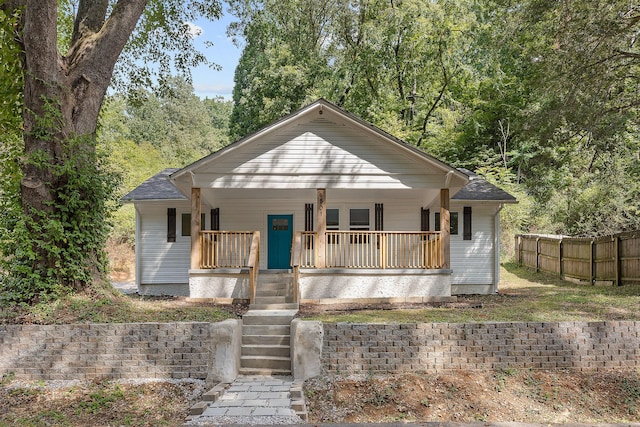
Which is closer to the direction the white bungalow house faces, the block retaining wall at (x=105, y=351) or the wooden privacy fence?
the block retaining wall

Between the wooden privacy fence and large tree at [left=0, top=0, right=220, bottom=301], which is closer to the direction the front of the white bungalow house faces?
the large tree

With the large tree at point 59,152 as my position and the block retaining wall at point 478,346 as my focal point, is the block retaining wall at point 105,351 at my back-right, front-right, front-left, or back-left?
front-right

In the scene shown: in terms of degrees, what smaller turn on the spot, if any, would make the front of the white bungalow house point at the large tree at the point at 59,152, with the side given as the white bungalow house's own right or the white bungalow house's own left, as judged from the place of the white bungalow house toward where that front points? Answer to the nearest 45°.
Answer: approximately 45° to the white bungalow house's own right

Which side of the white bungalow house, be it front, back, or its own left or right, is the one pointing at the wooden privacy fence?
left

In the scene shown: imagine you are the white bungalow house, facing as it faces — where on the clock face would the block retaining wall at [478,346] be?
The block retaining wall is roughly at 11 o'clock from the white bungalow house.

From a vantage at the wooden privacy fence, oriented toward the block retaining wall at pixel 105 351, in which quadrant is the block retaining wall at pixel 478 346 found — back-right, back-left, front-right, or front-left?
front-left

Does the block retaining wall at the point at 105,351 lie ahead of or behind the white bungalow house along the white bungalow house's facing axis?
ahead

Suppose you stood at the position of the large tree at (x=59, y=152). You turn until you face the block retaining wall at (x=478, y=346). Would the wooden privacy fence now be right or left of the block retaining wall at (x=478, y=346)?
left

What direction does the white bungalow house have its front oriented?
toward the camera

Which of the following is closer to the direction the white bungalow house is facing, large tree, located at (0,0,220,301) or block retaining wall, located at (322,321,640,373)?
the block retaining wall

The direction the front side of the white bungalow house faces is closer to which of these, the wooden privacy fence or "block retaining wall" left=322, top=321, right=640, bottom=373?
the block retaining wall
